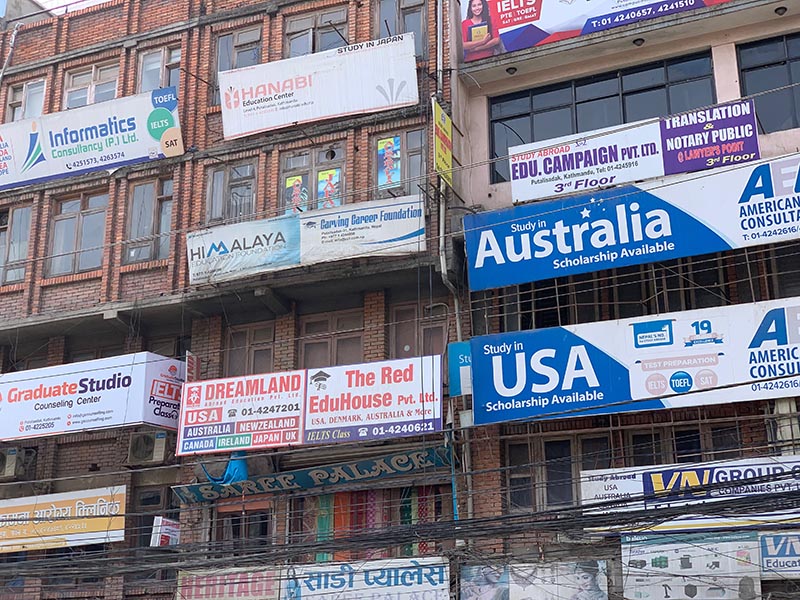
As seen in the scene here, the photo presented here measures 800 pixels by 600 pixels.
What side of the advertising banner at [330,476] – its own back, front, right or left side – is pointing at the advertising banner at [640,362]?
left

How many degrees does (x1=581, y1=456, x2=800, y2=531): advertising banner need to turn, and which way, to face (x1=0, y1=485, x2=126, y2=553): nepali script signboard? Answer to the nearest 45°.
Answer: approximately 90° to its right

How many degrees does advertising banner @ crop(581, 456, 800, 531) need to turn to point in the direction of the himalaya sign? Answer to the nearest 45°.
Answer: approximately 90° to its right

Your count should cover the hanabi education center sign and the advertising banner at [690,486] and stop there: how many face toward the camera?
2

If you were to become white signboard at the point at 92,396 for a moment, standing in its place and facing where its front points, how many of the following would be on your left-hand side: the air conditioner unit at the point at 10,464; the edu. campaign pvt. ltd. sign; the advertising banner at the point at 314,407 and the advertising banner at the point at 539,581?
3

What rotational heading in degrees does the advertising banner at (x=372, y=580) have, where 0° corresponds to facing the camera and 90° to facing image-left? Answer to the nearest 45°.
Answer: approximately 0°

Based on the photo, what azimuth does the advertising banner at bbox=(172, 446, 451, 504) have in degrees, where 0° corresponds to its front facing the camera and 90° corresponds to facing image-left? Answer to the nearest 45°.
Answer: approximately 45°

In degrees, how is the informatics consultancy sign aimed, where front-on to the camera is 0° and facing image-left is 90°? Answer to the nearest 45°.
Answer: approximately 45°

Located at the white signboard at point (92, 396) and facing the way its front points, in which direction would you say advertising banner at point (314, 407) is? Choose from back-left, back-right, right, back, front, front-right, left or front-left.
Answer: left
